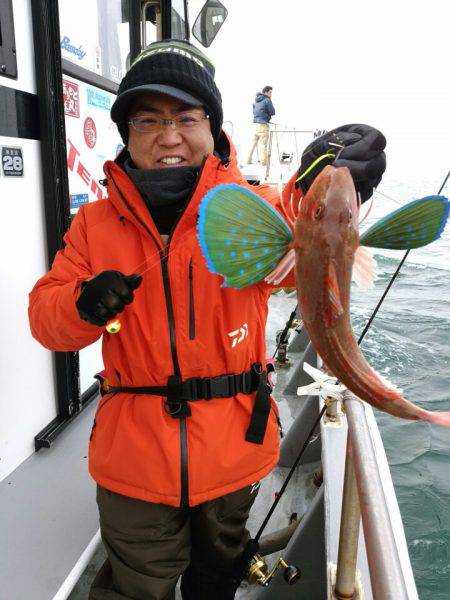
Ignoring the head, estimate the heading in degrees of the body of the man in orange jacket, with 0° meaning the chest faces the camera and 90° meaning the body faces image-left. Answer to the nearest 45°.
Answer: approximately 0°

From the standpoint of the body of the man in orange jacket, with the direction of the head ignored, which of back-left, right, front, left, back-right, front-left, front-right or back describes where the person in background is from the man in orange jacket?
back
